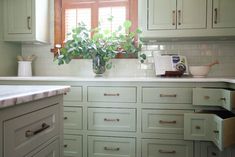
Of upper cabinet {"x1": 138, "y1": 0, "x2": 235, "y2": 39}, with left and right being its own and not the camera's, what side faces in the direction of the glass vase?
right

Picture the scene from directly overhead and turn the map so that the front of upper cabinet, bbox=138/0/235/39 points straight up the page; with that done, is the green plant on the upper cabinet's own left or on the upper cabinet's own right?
on the upper cabinet's own right

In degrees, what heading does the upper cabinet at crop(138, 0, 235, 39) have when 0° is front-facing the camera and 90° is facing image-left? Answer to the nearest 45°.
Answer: approximately 0°

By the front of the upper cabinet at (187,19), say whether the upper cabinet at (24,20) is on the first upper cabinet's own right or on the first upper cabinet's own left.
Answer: on the first upper cabinet's own right

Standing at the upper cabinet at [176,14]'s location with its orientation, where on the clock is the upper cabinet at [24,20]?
the upper cabinet at [24,20] is roughly at 3 o'clock from the upper cabinet at [176,14].
